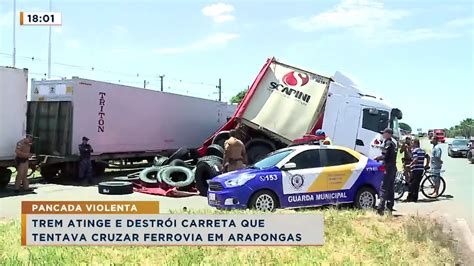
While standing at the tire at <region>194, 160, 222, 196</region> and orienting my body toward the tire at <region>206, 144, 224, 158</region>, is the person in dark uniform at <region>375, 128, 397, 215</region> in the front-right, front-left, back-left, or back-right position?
back-right

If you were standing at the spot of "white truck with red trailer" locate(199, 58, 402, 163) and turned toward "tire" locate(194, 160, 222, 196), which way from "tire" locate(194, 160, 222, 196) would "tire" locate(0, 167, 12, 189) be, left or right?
right

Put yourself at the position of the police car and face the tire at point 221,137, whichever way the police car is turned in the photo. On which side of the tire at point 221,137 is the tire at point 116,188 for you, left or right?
left

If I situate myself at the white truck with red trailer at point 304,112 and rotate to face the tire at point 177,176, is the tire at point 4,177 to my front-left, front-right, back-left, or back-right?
front-right

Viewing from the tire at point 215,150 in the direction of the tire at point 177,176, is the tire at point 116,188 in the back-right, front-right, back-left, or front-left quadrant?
front-right

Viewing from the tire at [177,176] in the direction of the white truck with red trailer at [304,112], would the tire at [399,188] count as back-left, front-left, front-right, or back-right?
front-right

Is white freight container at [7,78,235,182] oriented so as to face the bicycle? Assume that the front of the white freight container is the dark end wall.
no
